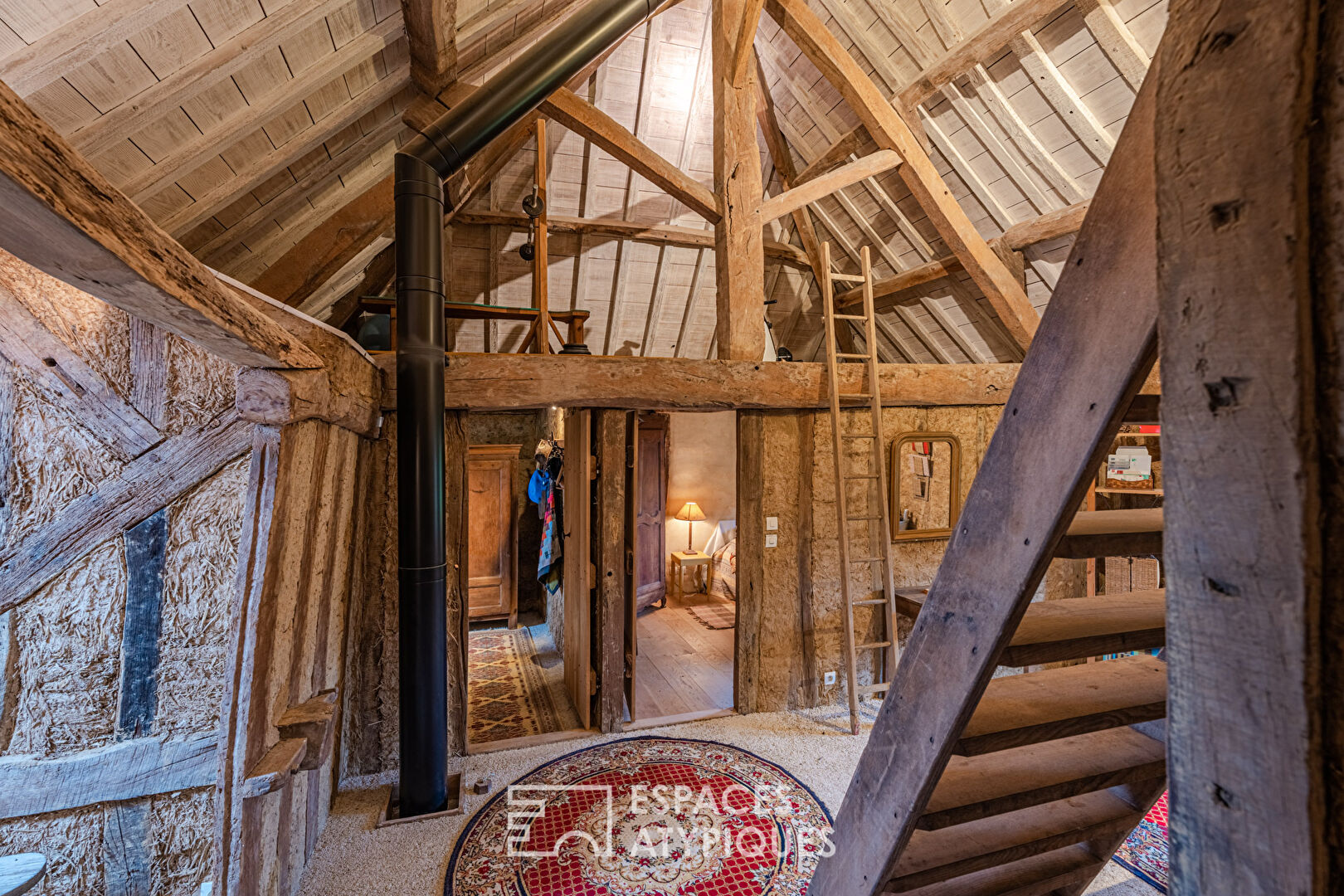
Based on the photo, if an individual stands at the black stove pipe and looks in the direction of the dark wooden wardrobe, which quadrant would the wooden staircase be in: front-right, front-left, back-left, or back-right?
back-right

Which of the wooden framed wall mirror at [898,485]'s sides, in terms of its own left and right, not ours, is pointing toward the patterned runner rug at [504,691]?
right

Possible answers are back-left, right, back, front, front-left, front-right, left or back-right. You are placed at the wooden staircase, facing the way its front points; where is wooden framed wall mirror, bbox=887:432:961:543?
front-right

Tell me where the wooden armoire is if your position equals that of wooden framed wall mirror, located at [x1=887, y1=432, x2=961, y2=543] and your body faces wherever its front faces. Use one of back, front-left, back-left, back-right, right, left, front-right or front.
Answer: right

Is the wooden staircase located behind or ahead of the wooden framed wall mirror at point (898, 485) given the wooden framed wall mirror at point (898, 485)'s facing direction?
ahead

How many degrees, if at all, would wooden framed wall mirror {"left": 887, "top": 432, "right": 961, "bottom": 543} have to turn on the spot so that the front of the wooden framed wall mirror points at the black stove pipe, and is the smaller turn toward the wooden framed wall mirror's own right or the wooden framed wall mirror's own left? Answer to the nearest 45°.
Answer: approximately 45° to the wooden framed wall mirror's own right

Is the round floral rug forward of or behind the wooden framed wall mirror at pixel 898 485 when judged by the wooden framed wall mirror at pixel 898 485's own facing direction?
forward

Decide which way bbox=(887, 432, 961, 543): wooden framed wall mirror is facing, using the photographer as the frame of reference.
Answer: facing the viewer

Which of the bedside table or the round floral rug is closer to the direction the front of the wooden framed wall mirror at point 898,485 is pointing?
the round floral rug

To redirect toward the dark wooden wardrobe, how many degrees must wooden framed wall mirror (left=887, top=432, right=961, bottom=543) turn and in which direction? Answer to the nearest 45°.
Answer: approximately 135° to its right

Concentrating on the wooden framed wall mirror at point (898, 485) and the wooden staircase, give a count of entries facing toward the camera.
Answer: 1
